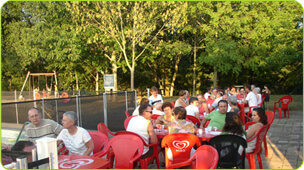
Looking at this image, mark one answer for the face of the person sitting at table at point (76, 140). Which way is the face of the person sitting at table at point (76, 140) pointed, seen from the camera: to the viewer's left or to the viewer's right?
to the viewer's left

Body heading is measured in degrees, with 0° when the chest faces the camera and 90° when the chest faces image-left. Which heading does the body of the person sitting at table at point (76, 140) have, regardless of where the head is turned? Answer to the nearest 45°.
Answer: approximately 45°

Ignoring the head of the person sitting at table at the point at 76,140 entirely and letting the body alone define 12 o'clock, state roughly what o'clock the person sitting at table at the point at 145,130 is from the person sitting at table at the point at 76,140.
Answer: the person sitting at table at the point at 145,130 is roughly at 7 o'clock from the person sitting at table at the point at 76,140.

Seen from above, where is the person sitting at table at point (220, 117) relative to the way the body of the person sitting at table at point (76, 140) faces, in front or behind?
behind

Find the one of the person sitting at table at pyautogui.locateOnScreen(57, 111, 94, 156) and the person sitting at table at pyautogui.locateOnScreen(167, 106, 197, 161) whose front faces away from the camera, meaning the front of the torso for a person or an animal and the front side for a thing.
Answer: the person sitting at table at pyautogui.locateOnScreen(167, 106, 197, 161)

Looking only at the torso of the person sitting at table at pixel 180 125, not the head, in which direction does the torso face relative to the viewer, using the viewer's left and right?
facing away from the viewer

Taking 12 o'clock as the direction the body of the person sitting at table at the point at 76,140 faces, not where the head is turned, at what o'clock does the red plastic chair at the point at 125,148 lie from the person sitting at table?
The red plastic chair is roughly at 8 o'clock from the person sitting at table.

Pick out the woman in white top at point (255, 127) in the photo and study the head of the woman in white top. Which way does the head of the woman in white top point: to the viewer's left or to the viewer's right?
to the viewer's left

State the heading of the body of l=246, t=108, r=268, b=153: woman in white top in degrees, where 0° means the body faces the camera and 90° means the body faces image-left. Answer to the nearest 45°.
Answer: approximately 90°

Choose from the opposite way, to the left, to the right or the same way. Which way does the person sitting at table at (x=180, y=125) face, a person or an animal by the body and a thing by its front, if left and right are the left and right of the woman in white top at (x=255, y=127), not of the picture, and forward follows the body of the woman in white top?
to the right
